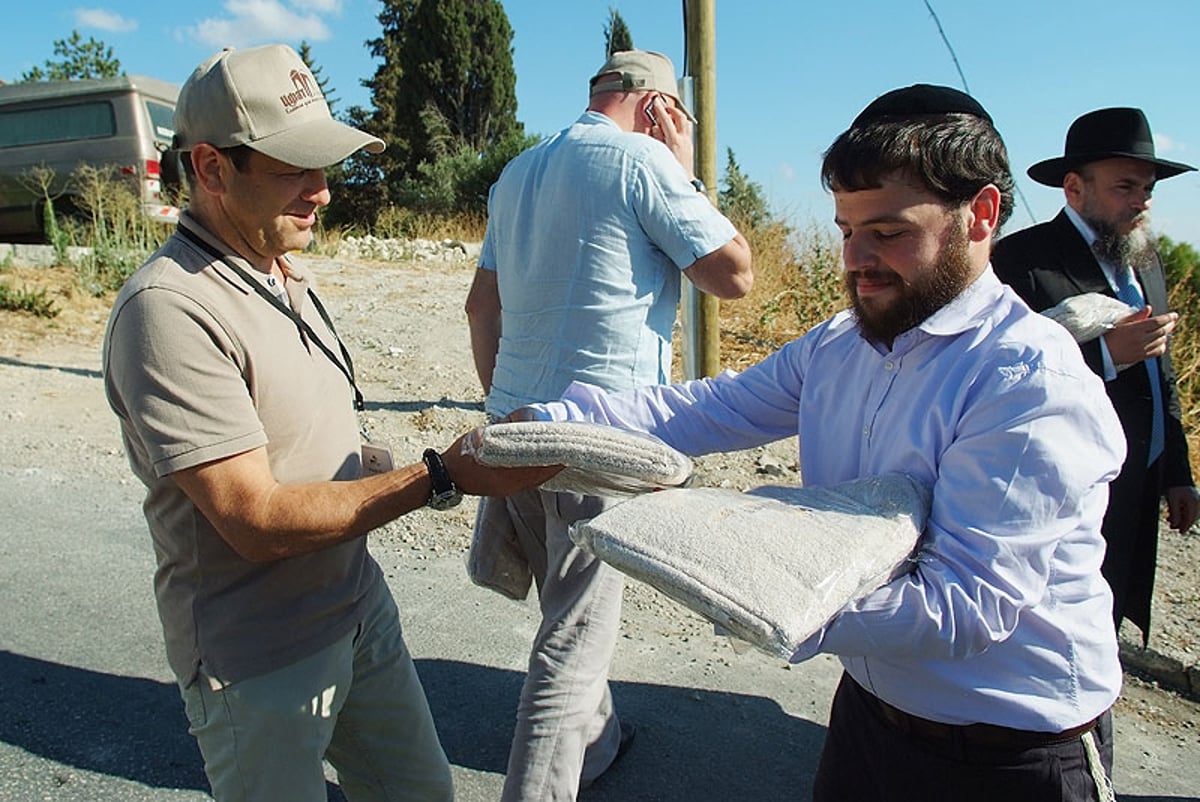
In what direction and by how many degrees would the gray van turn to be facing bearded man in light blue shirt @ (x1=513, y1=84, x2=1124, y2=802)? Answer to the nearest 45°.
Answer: approximately 135° to its left

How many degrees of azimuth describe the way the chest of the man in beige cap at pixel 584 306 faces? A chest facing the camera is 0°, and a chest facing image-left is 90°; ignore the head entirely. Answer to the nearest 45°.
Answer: approximately 225°

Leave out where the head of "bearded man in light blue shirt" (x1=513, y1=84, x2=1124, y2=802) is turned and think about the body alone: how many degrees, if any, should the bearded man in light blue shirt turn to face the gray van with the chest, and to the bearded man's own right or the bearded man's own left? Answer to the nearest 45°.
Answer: approximately 90° to the bearded man's own right

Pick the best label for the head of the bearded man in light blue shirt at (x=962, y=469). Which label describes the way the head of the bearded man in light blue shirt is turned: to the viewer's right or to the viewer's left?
to the viewer's left

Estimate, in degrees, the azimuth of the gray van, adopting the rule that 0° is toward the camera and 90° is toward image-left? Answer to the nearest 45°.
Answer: approximately 135°

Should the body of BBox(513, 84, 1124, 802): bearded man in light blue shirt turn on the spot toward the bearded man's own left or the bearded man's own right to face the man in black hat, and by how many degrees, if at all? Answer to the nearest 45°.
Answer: approximately 135° to the bearded man's own right

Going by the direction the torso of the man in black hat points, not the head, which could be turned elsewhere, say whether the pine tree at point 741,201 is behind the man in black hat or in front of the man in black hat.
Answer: behind

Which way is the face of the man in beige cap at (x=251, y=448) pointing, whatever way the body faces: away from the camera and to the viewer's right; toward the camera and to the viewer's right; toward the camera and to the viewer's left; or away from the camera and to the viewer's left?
toward the camera and to the viewer's right

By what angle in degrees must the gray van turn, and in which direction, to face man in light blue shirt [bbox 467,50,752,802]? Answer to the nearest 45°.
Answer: approximately 135° to its left

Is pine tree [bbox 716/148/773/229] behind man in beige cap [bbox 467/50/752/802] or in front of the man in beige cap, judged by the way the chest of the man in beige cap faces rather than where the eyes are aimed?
in front

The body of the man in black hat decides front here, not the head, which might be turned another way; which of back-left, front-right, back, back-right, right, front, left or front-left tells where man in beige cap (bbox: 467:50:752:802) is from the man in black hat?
right

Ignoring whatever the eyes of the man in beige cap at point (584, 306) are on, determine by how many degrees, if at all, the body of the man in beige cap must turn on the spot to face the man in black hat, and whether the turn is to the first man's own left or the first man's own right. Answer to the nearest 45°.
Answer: approximately 45° to the first man's own right
